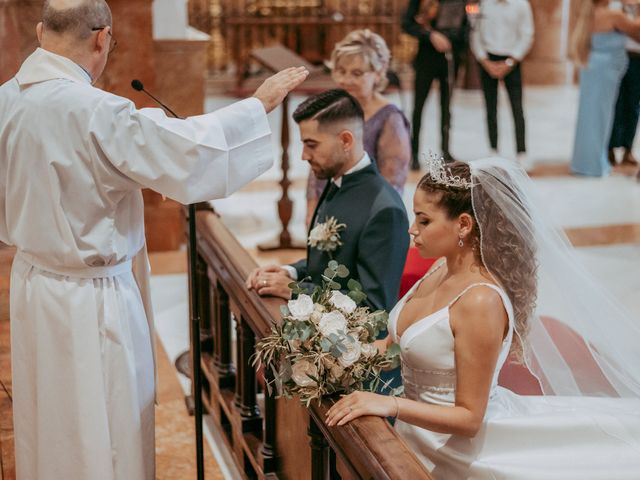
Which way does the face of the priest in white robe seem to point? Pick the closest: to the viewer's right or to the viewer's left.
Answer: to the viewer's right

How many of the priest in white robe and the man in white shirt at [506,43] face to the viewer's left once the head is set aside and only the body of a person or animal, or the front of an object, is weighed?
0

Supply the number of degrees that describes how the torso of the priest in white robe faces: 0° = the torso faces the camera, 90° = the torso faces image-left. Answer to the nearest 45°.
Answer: approximately 225°

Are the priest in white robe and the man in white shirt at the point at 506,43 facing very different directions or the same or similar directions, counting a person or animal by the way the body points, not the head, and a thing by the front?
very different directions

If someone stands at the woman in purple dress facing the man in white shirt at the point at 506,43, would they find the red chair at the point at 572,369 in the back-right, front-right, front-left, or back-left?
back-right

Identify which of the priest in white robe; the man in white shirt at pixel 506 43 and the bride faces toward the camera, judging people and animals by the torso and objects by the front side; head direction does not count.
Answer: the man in white shirt

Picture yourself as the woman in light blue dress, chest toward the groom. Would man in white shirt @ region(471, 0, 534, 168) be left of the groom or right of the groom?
right

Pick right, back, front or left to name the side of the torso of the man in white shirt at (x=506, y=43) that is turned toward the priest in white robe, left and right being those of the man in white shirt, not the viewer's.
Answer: front

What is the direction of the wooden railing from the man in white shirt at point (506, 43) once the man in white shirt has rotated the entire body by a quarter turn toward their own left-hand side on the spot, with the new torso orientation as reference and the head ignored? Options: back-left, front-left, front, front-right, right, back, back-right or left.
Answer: right

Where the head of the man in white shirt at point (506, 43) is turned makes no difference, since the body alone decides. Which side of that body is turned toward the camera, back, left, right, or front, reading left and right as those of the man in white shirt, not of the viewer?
front

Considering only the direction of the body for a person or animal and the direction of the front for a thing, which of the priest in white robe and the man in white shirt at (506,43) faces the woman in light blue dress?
the priest in white robe

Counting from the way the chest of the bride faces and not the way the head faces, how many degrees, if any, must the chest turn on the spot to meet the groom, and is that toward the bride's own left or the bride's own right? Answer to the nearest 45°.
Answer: approximately 45° to the bride's own right

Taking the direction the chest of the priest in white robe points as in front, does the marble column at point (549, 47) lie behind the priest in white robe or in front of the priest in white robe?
in front

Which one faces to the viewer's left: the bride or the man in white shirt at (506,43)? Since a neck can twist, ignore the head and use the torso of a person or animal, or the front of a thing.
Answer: the bride

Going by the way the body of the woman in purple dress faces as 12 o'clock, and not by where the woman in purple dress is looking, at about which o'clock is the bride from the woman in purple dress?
The bride is roughly at 10 o'clock from the woman in purple dress.

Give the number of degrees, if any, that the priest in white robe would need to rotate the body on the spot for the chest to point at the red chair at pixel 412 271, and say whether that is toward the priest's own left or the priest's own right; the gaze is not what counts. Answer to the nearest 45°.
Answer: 0° — they already face it

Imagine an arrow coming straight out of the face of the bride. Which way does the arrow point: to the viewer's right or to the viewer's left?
to the viewer's left

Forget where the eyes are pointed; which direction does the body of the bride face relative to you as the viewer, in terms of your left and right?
facing to the left of the viewer
